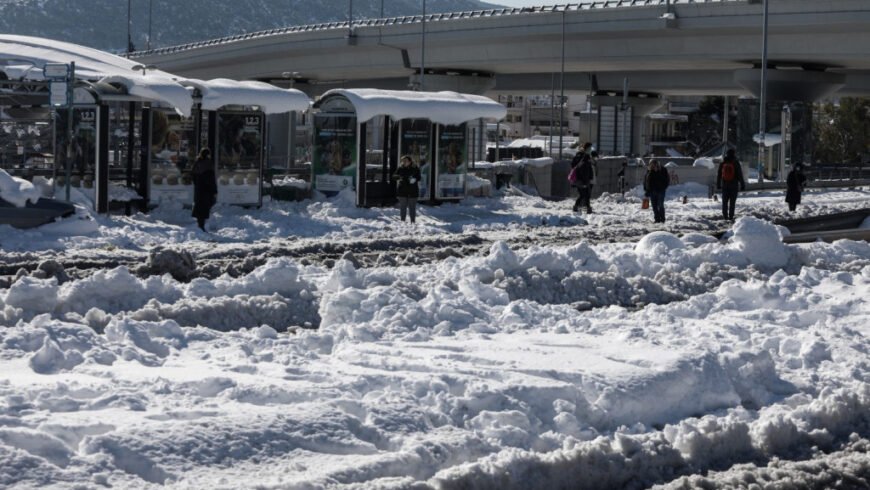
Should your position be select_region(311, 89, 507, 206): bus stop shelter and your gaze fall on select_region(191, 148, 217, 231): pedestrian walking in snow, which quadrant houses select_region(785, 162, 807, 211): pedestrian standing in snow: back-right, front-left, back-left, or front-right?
back-left

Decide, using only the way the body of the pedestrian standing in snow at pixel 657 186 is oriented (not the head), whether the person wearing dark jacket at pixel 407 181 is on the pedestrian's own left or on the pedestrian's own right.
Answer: on the pedestrian's own right

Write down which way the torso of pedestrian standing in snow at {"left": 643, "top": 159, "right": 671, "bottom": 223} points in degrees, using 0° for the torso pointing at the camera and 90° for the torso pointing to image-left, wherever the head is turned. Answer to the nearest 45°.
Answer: approximately 0°

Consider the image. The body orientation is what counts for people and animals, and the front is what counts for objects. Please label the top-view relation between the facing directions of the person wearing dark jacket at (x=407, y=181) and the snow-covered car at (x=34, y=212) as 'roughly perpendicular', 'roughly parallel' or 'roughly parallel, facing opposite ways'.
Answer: roughly perpendicular

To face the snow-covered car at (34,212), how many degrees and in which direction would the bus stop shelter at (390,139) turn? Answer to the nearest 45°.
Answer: approximately 90° to its right

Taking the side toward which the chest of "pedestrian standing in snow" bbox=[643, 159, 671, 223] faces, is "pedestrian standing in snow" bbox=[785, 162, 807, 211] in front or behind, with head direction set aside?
behind
